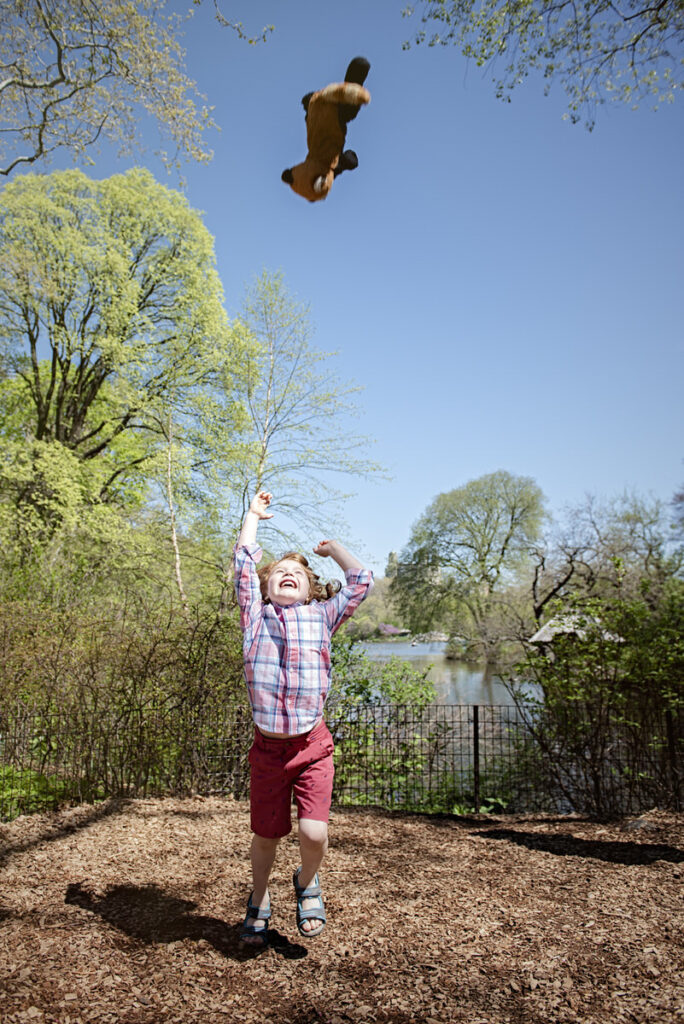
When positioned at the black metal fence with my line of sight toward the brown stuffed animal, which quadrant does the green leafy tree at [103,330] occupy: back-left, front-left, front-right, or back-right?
back-right

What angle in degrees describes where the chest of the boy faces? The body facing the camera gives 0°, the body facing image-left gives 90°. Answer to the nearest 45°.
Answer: approximately 0°

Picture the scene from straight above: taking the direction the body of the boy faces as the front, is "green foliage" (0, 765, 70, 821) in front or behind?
behind

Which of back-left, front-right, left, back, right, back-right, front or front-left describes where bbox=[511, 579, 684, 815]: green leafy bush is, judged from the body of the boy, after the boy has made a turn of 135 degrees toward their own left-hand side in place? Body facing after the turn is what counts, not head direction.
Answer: front

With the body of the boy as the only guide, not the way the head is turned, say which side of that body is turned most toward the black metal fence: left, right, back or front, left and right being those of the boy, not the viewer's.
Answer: back
